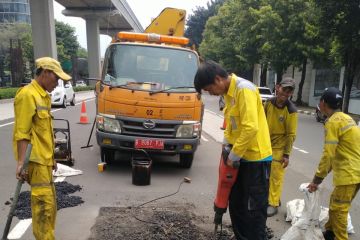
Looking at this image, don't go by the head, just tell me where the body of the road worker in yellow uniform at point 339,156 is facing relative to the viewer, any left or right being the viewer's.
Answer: facing away from the viewer and to the left of the viewer

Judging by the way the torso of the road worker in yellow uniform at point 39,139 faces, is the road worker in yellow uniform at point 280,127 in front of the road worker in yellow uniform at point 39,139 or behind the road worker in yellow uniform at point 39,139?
in front

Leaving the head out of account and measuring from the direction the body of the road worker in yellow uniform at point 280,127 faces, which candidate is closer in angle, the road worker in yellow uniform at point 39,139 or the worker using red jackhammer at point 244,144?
the worker using red jackhammer

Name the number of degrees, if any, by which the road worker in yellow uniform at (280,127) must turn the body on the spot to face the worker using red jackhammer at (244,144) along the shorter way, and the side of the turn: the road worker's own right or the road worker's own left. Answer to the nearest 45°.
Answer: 0° — they already face them

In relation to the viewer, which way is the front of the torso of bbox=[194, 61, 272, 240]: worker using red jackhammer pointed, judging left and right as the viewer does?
facing to the left of the viewer

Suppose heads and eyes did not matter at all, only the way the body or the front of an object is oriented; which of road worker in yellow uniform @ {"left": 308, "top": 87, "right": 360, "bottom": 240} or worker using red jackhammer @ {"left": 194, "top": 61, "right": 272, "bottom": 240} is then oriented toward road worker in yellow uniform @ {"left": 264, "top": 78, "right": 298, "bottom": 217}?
road worker in yellow uniform @ {"left": 308, "top": 87, "right": 360, "bottom": 240}

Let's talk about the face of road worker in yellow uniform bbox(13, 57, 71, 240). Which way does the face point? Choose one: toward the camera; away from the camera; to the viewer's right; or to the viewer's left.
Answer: to the viewer's right

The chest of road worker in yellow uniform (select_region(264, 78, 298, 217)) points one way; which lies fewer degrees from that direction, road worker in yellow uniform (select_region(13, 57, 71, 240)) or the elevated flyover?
the road worker in yellow uniform

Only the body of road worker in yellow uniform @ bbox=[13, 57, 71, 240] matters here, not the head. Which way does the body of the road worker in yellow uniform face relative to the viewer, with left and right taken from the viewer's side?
facing to the right of the viewer

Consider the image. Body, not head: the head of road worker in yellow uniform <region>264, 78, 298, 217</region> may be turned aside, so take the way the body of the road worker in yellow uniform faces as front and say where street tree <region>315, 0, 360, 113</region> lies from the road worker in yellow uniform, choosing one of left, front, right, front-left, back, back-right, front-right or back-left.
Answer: back

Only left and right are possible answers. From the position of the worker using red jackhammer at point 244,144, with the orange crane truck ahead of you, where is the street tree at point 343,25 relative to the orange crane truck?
right
